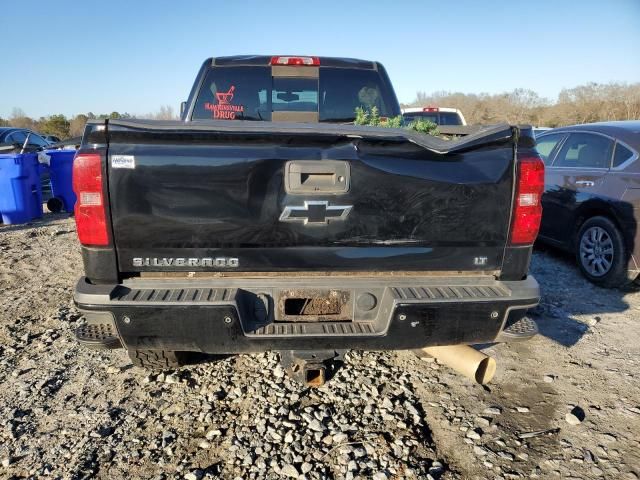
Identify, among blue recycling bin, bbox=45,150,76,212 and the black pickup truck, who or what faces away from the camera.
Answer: the black pickup truck

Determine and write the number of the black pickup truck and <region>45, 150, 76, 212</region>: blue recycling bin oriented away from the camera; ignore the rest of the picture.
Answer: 1

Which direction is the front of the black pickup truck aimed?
away from the camera

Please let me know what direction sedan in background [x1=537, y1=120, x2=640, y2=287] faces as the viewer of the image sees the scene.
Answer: facing away from the viewer and to the left of the viewer

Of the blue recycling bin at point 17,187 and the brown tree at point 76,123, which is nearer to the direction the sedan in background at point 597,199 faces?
the brown tree

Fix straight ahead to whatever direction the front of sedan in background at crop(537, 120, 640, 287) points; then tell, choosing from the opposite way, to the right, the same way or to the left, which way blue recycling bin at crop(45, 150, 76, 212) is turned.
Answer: to the right

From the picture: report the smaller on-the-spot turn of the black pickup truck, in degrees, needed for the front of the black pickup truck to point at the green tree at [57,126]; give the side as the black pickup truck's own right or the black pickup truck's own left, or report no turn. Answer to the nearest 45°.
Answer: approximately 45° to the black pickup truck's own left

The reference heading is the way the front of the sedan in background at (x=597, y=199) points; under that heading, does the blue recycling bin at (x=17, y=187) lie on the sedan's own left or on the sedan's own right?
on the sedan's own left
